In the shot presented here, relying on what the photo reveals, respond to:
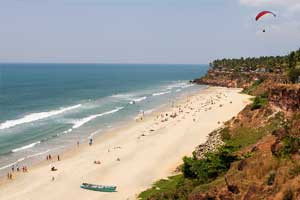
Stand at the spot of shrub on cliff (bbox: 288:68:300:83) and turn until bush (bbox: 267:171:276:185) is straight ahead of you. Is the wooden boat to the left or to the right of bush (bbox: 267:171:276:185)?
right
